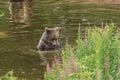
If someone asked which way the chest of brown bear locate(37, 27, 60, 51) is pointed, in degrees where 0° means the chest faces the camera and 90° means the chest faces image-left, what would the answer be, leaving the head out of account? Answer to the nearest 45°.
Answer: approximately 315°
